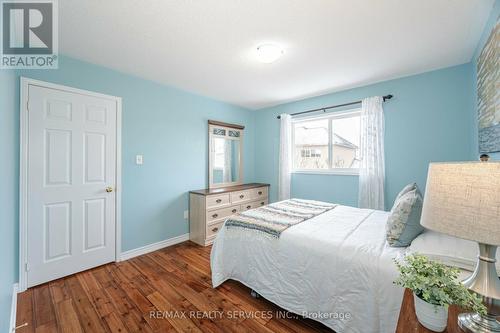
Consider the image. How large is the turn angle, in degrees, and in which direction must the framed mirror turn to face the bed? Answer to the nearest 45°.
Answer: approximately 45° to its right

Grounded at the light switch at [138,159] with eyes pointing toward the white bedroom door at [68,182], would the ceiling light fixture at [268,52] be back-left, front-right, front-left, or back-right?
back-left

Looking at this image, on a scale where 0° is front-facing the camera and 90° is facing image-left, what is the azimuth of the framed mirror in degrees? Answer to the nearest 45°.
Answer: approximately 315°

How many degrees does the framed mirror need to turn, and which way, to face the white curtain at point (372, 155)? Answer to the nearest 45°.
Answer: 0° — it already faces it

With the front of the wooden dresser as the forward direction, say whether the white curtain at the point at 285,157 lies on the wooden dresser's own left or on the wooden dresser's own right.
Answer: on the wooden dresser's own left

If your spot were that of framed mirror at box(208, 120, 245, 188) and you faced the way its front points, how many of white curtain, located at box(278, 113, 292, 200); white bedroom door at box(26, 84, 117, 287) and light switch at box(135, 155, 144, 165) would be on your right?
2

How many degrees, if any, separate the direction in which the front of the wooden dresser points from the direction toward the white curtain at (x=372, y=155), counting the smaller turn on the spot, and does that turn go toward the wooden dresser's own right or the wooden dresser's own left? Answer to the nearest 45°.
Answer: approximately 45° to the wooden dresser's own left

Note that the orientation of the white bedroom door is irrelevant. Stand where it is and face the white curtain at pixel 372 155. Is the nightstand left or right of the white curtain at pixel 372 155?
right

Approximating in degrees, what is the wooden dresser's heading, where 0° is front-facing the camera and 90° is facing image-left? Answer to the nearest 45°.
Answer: approximately 315°

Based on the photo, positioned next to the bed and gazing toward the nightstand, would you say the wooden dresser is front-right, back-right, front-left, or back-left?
back-right

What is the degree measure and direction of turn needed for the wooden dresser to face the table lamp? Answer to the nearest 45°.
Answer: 0° — it already faces it

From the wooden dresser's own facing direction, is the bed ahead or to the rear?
ahead
